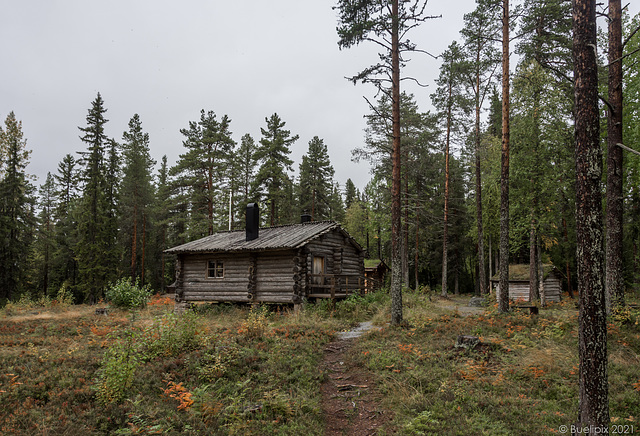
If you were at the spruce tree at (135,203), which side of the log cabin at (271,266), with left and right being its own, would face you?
back

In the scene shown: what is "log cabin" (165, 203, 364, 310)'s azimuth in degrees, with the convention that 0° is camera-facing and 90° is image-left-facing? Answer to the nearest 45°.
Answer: approximately 315°

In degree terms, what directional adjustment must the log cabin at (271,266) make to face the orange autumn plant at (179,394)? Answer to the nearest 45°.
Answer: approximately 45° to its right

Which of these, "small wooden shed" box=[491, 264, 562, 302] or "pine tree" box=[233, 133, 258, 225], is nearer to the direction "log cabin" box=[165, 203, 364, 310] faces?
the small wooden shed

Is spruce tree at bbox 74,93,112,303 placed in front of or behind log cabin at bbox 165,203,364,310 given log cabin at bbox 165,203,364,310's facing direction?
behind

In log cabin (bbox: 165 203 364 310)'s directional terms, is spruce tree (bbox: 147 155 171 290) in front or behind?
behind

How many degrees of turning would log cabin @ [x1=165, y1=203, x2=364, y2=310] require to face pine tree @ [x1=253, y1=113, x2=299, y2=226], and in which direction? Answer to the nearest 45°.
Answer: approximately 135° to its left

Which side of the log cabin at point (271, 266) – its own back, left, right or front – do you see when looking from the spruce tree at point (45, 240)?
back

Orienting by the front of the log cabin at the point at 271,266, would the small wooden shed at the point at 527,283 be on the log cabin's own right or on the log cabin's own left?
on the log cabin's own left

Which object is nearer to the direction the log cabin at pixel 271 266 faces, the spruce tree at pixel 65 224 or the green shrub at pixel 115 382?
the green shrub
